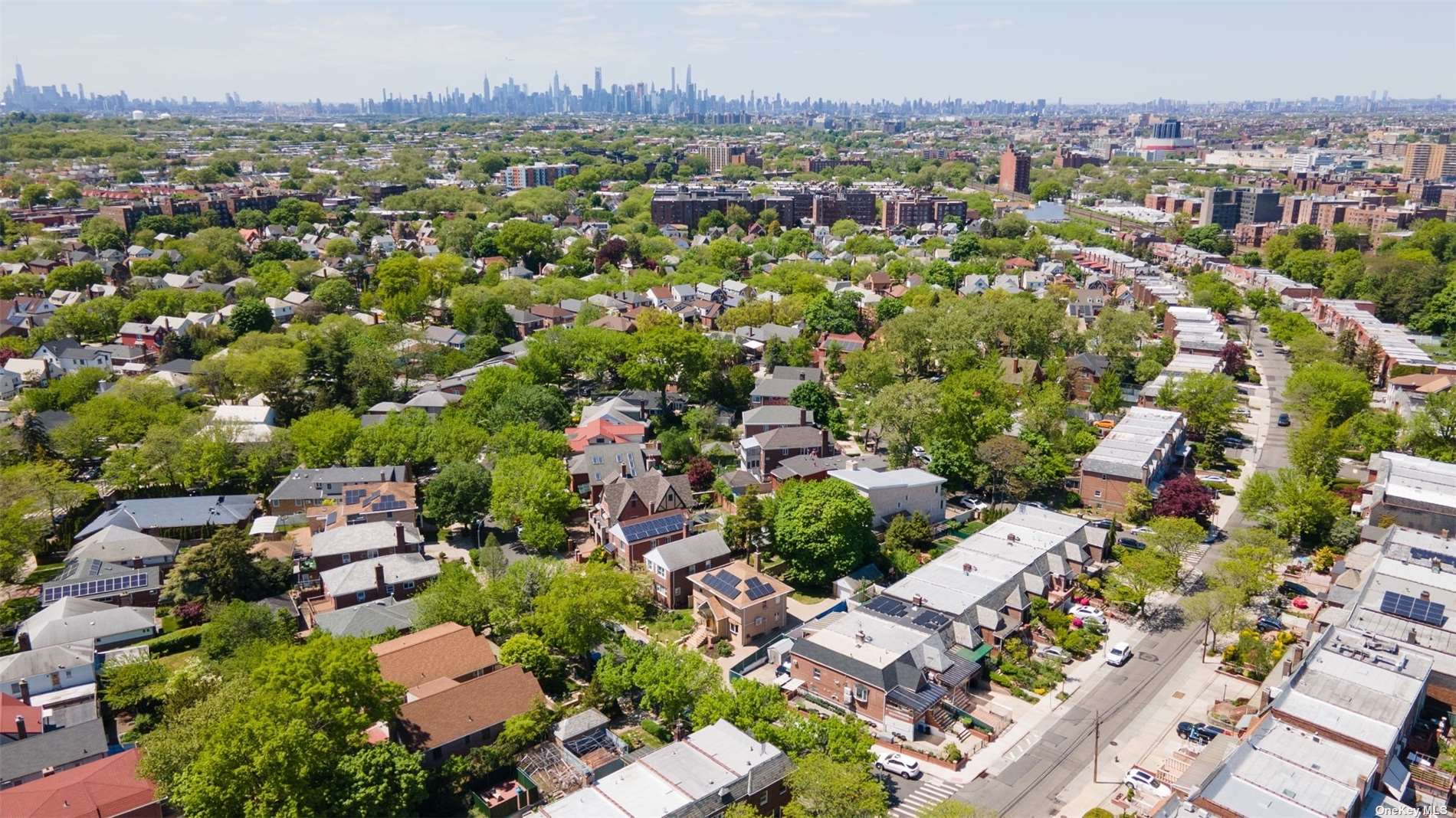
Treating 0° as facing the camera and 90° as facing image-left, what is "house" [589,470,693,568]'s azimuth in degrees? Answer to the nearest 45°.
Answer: approximately 45°

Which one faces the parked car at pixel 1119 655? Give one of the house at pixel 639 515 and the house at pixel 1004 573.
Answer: the house at pixel 1004 573

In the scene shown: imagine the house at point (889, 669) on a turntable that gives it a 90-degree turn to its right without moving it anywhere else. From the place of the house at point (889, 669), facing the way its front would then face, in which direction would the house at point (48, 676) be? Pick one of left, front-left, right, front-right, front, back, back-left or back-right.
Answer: front-right

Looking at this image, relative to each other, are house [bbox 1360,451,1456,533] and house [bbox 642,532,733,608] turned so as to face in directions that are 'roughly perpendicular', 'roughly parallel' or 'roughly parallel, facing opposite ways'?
roughly perpendicular

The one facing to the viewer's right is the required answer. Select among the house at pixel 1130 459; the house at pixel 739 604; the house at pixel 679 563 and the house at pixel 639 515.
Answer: the house at pixel 1130 459

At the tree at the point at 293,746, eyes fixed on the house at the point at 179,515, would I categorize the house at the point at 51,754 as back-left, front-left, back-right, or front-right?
front-left

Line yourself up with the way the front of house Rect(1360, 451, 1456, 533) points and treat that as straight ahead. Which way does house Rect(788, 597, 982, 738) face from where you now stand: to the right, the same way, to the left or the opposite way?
the opposite way

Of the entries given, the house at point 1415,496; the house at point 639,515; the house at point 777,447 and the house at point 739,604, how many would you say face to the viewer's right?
0

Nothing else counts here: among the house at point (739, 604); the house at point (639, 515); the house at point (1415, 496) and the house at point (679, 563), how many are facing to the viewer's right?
0

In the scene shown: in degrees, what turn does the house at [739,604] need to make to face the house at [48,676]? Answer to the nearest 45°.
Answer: approximately 45° to its right

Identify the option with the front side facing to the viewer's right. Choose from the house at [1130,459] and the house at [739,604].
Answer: the house at [1130,459]

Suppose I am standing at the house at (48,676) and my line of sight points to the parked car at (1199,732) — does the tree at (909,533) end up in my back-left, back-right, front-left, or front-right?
front-left

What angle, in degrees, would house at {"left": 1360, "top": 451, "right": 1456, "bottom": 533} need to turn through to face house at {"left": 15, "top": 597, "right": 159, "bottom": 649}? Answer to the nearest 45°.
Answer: approximately 45° to its left

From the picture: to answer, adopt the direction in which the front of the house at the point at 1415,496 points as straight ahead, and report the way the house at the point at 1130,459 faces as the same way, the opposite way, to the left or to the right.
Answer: the opposite way

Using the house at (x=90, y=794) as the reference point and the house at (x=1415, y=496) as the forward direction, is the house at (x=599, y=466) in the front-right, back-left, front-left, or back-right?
front-left
